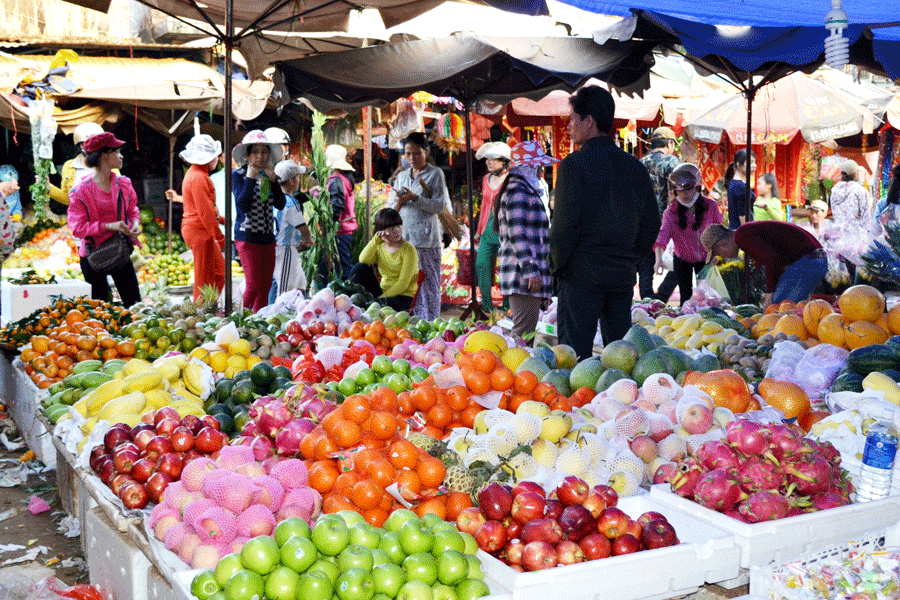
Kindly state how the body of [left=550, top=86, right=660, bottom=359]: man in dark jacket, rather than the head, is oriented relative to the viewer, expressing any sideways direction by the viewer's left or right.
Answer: facing away from the viewer and to the left of the viewer

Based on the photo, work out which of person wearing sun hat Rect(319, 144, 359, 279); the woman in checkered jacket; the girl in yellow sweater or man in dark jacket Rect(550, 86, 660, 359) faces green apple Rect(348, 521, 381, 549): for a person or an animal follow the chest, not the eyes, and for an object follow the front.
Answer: the girl in yellow sweater

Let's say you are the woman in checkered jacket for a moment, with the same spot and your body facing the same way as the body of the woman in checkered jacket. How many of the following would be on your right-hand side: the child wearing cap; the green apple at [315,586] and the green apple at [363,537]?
2

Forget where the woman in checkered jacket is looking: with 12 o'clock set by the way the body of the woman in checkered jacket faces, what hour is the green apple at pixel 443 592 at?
The green apple is roughly at 3 o'clock from the woman in checkered jacket.

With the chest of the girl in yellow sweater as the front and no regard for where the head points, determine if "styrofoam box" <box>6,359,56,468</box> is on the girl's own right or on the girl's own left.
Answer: on the girl's own right

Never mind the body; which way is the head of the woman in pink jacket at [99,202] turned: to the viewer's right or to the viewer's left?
to the viewer's right

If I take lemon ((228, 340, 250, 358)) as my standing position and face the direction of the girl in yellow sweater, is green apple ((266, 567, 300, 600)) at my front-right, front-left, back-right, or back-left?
back-right

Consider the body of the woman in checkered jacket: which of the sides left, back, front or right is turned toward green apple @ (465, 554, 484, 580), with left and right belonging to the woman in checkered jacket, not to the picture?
right

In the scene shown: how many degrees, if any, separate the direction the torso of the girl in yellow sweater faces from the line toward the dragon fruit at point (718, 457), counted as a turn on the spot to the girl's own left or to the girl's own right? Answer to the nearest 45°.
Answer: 0° — they already face it
